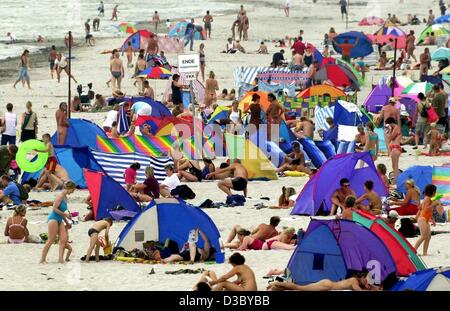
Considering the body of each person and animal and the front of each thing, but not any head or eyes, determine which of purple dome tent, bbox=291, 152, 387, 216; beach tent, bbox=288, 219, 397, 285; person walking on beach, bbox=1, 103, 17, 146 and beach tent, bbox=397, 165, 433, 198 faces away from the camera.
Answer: the person walking on beach

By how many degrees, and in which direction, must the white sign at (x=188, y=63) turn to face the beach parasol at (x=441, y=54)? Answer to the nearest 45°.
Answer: approximately 135° to its left

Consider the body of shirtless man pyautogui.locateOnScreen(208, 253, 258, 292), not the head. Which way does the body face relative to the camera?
to the viewer's left
